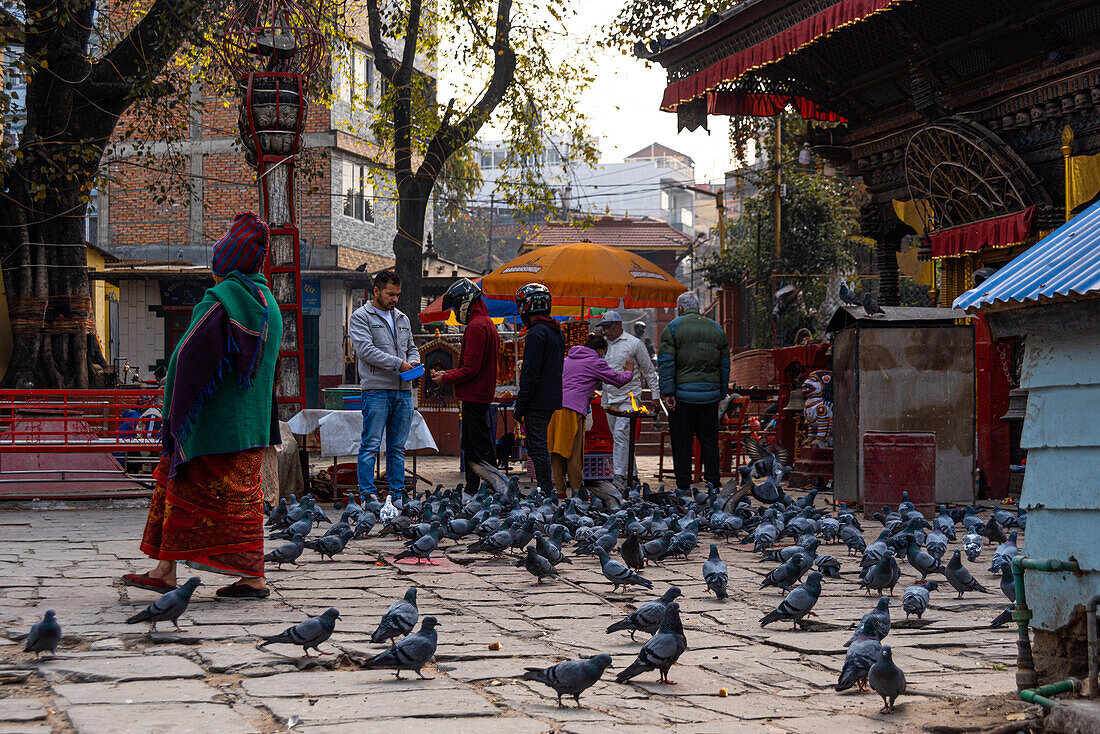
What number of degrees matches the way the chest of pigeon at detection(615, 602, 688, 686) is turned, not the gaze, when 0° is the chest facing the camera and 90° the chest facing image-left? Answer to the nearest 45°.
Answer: approximately 270°

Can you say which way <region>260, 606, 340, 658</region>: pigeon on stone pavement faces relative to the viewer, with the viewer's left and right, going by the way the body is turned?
facing to the right of the viewer

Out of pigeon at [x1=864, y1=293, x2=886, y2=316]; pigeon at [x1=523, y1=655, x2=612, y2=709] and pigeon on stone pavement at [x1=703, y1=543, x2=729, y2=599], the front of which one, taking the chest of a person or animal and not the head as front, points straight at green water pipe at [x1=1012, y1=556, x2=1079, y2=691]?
pigeon at [x1=523, y1=655, x2=612, y2=709]

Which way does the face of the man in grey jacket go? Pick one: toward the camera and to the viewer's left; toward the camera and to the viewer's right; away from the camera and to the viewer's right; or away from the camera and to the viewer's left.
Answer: toward the camera and to the viewer's right

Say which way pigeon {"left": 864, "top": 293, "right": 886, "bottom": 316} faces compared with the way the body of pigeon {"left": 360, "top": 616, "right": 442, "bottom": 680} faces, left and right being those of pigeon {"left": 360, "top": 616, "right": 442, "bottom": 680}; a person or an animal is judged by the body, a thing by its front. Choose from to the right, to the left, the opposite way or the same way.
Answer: the opposite way

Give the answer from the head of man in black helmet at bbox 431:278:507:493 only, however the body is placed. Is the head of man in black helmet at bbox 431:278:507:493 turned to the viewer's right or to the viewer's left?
to the viewer's left

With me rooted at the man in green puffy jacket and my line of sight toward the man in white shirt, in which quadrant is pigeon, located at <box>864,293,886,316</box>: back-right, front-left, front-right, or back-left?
back-right

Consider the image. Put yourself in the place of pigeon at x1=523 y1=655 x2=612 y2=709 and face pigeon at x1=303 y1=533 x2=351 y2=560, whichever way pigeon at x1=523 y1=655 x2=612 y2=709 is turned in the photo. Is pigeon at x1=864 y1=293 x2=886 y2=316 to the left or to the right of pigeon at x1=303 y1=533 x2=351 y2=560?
right

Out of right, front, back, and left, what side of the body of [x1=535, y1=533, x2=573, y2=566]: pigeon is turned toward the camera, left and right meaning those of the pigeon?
left
